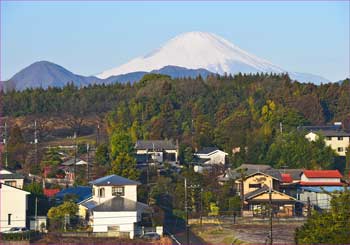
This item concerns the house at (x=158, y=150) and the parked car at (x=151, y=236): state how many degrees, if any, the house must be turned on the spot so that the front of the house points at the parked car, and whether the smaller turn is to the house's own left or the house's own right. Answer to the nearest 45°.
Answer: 0° — it already faces it

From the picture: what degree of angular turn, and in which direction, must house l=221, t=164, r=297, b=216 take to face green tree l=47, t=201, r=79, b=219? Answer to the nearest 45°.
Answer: approximately 45° to its right

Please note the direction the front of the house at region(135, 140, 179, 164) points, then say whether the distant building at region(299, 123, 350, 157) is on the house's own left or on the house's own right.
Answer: on the house's own left

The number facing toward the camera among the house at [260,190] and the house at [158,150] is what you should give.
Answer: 2

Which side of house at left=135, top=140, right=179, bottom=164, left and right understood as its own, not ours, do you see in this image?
front

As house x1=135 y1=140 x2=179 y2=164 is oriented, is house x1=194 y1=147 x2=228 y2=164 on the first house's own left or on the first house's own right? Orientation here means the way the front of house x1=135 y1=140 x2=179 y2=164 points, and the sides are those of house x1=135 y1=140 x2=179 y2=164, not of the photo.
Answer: on the first house's own left

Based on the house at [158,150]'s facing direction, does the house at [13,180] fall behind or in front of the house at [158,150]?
in front

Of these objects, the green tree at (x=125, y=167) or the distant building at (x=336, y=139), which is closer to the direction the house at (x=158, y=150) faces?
the green tree

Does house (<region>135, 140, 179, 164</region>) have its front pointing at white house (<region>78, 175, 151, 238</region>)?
yes

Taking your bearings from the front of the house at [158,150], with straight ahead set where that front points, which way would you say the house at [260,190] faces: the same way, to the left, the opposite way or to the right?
the same way

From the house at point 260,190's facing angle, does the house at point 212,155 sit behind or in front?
behind

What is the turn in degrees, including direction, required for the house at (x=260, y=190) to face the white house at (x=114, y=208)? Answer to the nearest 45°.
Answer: approximately 45° to its right

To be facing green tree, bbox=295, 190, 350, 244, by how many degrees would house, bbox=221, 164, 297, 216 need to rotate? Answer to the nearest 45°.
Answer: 0° — it already faces it
